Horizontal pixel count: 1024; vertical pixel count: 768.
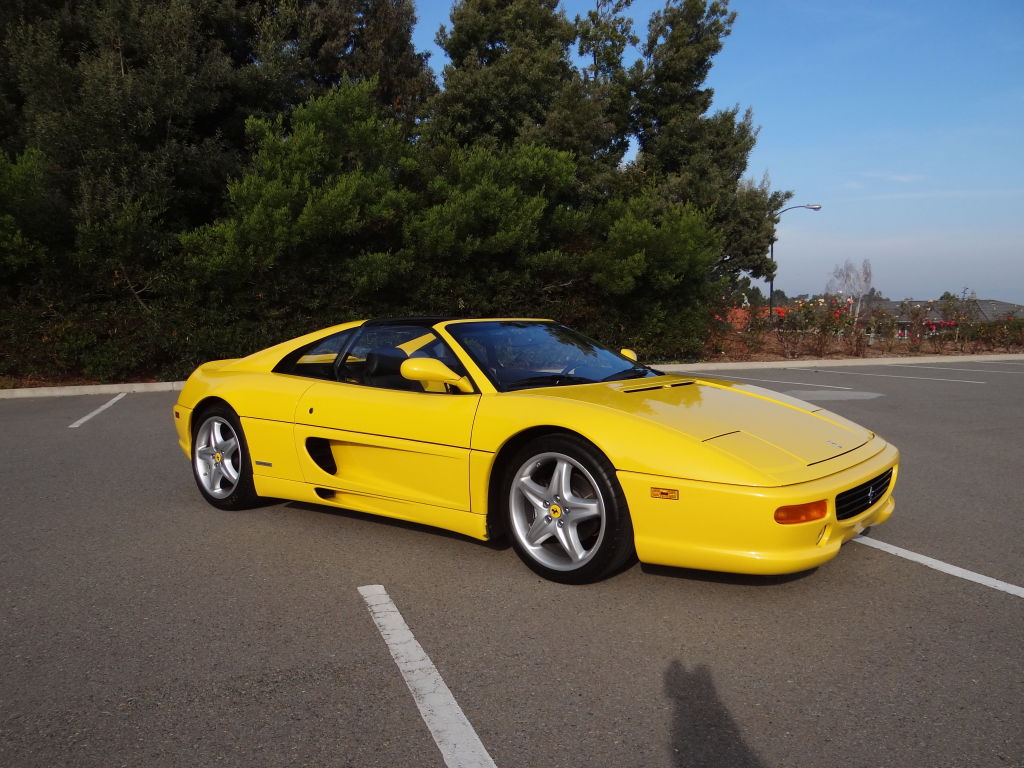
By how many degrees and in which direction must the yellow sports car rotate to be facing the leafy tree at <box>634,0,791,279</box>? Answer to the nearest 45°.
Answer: approximately 135° to its left

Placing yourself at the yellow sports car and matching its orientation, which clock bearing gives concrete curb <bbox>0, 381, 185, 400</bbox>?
The concrete curb is roughly at 6 o'clock from the yellow sports car.

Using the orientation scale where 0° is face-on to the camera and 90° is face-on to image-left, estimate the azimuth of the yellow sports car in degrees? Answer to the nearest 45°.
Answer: approximately 315°

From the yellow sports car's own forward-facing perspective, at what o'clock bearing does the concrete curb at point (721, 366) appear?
The concrete curb is roughly at 8 o'clock from the yellow sports car.

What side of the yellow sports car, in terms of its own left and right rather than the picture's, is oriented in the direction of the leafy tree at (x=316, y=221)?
back

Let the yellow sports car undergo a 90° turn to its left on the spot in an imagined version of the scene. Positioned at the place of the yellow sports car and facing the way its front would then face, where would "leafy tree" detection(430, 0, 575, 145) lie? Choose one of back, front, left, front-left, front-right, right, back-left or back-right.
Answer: front-left

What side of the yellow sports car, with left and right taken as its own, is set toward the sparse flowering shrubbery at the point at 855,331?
left
